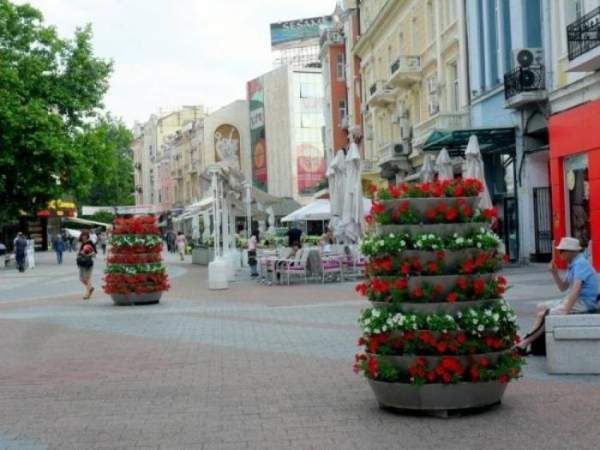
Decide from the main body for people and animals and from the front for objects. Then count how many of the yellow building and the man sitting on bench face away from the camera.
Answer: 0

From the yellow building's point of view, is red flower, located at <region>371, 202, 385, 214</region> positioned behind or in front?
in front

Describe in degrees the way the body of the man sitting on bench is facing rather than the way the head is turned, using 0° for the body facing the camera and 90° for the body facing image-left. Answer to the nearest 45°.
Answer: approximately 90°

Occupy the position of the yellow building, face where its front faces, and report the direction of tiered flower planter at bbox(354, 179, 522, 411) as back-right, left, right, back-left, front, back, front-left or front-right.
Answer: front-left

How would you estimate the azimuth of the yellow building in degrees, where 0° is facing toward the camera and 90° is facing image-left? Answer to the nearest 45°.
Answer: approximately 45°

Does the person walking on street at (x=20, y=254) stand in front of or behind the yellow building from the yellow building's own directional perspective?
in front

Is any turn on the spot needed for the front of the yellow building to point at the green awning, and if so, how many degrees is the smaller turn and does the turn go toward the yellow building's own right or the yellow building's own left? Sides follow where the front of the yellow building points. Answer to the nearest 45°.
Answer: approximately 45° to the yellow building's own left

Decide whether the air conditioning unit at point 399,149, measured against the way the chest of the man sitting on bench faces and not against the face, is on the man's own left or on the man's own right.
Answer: on the man's own right

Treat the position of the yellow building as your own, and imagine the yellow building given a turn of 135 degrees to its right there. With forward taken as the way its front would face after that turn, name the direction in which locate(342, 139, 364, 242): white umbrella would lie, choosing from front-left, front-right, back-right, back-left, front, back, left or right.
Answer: back

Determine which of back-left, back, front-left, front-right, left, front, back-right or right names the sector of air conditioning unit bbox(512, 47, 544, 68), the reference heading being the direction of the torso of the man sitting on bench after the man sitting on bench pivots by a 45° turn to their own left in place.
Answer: back-right
